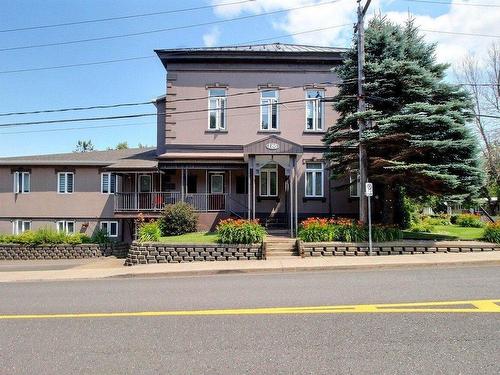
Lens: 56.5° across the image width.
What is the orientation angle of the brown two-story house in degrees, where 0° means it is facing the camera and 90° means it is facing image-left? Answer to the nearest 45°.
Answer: approximately 0°

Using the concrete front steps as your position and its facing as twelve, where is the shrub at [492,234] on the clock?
The shrub is roughly at 9 o'clock from the concrete front steps.

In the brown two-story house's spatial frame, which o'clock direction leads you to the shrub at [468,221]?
The shrub is roughly at 9 o'clock from the brown two-story house.

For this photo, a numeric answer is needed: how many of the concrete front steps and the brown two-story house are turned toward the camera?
2

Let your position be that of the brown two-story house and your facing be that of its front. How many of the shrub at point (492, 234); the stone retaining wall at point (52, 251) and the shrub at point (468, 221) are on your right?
1

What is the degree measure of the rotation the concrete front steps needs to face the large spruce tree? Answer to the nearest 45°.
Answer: approximately 90° to its left

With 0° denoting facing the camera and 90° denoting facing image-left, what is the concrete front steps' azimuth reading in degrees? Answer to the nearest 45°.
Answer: approximately 0°

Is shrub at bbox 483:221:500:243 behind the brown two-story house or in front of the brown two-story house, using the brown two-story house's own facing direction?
in front

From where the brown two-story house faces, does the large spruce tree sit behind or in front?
in front

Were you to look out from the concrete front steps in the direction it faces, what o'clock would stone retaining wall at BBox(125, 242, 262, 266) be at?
The stone retaining wall is roughly at 3 o'clock from the concrete front steps.
